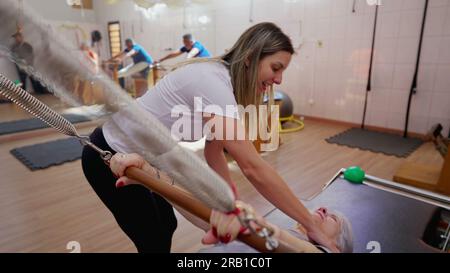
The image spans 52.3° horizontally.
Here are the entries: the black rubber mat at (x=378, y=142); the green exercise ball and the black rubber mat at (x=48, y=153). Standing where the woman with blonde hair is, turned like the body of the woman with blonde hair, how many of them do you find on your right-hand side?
0

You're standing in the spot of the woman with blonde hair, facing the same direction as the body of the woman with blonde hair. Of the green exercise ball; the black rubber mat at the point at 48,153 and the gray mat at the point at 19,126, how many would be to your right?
0

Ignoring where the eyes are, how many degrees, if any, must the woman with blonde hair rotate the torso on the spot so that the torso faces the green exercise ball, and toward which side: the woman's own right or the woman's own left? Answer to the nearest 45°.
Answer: approximately 45° to the woman's own left

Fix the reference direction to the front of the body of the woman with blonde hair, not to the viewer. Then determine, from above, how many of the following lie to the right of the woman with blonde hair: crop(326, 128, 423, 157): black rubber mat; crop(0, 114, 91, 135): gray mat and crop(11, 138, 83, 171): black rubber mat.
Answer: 0

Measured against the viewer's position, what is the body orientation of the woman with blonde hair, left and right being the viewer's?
facing to the right of the viewer

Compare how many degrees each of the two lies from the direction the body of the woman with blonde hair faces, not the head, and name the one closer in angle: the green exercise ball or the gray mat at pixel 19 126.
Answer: the green exercise ball

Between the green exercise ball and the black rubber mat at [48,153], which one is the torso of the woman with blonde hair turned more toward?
the green exercise ball

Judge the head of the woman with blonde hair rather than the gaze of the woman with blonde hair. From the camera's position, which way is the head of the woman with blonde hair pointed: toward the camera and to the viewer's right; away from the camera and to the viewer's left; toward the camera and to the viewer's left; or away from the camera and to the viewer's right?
toward the camera and to the viewer's right
